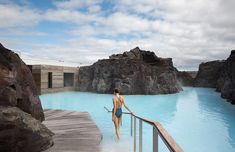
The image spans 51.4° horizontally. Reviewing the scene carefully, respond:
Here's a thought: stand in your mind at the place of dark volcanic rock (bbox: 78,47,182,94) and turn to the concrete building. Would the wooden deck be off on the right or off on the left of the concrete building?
left

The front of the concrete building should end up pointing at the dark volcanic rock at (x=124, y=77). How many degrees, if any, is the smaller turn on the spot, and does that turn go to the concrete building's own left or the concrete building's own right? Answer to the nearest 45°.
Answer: approximately 45° to the concrete building's own left

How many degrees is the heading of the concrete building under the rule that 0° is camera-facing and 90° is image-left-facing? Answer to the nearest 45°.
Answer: approximately 315°
